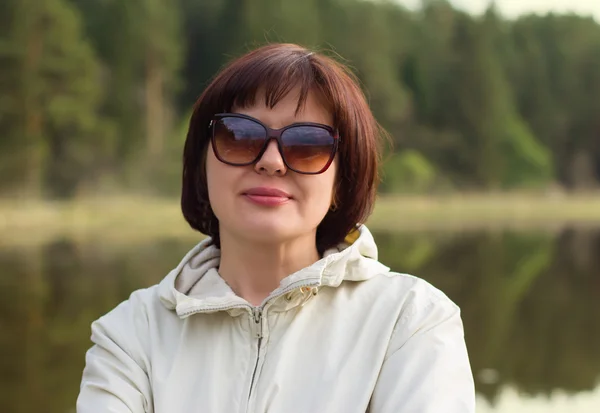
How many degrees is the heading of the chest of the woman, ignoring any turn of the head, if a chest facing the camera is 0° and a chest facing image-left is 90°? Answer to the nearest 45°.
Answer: approximately 0°
